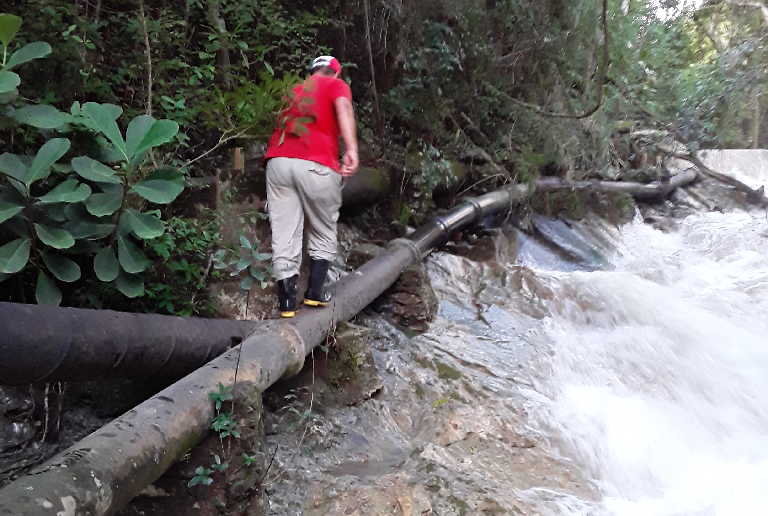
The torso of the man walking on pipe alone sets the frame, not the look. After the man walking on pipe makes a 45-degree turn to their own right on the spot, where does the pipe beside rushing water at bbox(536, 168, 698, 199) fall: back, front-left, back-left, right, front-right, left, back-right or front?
front-left

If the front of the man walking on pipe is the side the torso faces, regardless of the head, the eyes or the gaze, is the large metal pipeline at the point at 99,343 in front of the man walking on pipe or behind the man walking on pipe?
behind

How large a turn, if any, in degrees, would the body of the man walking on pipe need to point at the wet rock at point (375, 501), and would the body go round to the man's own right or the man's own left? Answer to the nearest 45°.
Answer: approximately 135° to the man's own right

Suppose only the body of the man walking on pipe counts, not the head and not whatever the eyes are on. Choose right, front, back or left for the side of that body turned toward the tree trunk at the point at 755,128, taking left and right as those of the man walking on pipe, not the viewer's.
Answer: front

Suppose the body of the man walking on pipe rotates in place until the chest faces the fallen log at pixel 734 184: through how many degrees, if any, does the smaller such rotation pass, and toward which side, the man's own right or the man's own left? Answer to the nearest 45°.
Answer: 0° — they already face it

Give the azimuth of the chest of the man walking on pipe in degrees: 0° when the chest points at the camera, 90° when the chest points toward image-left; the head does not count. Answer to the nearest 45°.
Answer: approximately 225°

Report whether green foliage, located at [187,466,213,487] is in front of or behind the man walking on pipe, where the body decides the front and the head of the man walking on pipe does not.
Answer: behind

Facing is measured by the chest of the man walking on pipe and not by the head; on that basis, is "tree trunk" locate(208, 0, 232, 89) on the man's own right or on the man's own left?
on the man's own left

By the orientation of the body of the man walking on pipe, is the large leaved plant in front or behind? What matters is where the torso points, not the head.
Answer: behind

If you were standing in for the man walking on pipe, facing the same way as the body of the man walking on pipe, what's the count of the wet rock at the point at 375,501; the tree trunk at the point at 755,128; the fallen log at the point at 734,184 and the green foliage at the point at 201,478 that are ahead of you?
2
